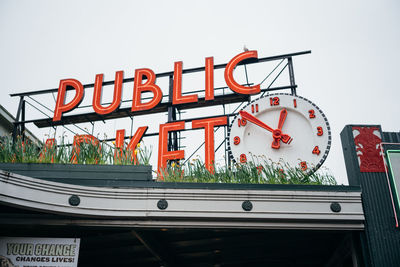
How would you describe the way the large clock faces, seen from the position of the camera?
facing the viewer
